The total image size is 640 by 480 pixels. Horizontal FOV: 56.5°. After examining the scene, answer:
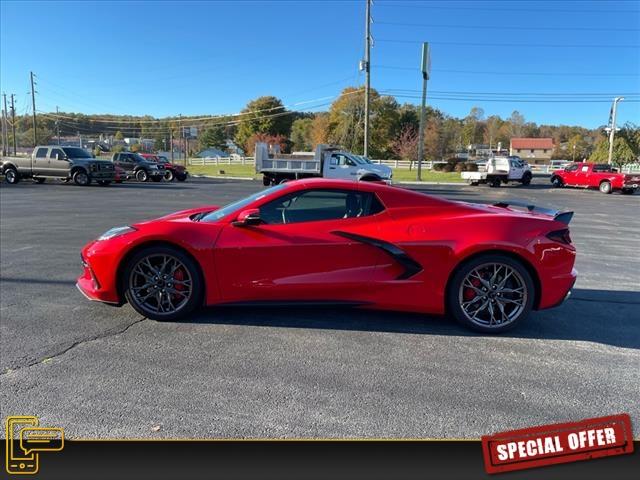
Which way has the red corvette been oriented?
to the viewer's left

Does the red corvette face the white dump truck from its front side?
no

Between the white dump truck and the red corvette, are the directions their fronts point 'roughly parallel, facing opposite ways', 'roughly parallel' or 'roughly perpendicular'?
roughly parallel, facing opposite ways

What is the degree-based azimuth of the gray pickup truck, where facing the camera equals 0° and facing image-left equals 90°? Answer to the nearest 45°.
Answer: approximately 315°

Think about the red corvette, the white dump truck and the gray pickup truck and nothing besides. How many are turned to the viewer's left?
1

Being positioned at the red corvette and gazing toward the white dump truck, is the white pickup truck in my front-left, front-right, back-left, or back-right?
front-right

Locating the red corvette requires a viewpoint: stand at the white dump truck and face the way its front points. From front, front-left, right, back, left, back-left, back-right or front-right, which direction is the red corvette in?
right

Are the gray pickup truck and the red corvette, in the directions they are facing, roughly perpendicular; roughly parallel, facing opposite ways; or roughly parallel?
roughly parallel, facing opposite ways

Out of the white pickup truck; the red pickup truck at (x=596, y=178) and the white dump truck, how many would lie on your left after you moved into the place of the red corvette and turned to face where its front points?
0

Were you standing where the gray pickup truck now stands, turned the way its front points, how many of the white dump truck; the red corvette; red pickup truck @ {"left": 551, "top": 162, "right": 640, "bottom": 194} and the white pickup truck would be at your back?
0

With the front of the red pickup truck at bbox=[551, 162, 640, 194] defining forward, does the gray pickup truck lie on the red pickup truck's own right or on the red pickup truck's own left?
on the red pickup truck's own left

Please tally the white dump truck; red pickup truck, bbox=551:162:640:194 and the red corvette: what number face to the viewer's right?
1

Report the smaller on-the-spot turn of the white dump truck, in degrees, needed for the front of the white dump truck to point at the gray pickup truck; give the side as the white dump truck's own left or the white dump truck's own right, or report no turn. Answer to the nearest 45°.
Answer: approximately 180°

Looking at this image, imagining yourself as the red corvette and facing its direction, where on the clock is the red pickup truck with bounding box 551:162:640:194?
The red pickup truck is roughly at 4 o'clock from the red corvette.

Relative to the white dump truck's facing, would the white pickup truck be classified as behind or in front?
in front

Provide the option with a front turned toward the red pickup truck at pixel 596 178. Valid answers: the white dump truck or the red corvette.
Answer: the white dump truck

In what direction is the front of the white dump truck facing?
to the viewer's right
